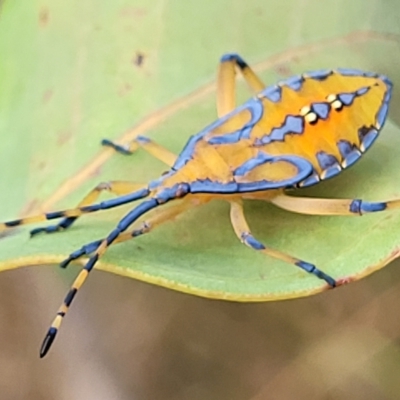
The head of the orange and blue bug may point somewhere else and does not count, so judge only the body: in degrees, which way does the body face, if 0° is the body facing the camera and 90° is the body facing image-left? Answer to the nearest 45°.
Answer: approximately 45°
